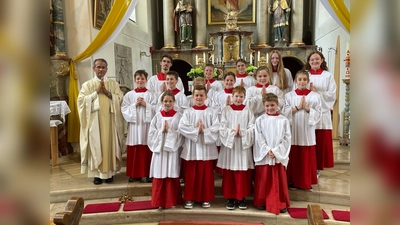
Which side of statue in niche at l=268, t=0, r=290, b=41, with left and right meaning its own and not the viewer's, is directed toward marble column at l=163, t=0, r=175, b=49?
right

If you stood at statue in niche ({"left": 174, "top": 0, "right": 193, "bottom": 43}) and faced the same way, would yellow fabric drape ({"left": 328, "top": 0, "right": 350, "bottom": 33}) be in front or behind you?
in front

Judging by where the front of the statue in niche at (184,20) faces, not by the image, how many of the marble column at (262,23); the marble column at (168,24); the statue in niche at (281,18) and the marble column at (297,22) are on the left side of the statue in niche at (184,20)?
3

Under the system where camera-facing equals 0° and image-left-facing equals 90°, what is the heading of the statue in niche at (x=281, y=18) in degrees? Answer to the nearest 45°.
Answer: approximately 0°

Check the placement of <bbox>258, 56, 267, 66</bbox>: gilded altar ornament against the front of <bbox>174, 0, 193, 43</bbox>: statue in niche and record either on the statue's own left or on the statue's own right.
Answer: on the statue's own left

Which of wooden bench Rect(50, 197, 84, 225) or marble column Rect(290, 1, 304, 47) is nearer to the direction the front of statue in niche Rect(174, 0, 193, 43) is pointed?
the wooden bench

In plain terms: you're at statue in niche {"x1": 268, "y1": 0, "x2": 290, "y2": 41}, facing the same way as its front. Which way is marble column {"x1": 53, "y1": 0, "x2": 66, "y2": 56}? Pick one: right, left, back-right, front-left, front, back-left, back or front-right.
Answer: front-right

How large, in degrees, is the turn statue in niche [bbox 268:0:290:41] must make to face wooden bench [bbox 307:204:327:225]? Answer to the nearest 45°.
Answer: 0° — it already faces it

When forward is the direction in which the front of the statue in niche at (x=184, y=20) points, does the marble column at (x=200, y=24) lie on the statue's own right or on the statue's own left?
on the statue's own left

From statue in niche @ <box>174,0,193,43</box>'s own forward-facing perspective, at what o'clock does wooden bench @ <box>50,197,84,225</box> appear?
The wooden bench is roughly at 12 o'clock from the statue in niche.

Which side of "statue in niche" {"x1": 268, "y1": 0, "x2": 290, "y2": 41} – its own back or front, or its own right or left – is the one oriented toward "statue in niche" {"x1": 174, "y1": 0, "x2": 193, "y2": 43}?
right

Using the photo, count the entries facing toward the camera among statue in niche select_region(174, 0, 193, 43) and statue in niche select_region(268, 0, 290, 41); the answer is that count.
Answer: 2
